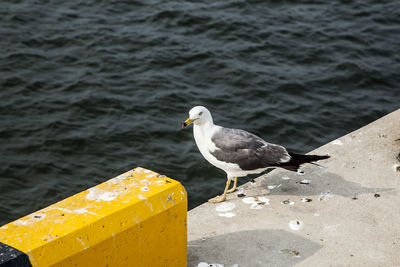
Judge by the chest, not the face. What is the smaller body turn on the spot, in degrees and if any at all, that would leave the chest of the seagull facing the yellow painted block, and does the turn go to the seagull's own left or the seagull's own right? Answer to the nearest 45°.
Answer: approximately 90° to the seagull's own left

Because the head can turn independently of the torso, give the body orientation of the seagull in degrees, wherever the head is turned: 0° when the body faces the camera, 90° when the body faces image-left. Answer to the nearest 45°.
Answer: approximately 90°
